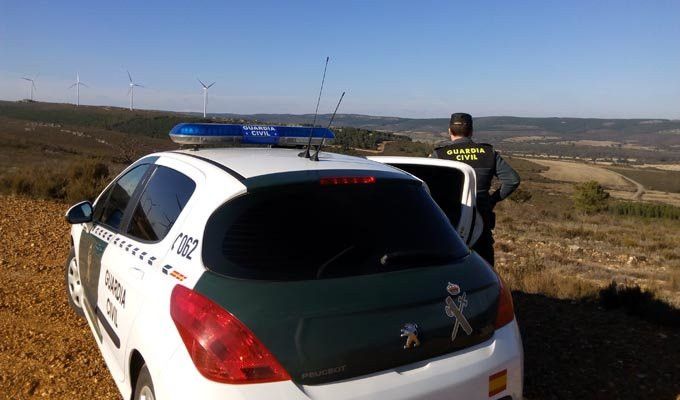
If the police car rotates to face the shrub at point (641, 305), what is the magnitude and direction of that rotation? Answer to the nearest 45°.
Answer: approximately 90° to its right

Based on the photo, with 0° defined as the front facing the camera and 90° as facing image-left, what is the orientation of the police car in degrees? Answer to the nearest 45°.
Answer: approximately 135°

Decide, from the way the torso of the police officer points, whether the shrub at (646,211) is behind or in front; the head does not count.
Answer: in front

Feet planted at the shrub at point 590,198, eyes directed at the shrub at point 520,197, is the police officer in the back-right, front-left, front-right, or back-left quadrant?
front-left

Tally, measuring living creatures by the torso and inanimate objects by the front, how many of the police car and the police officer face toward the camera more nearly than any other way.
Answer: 0

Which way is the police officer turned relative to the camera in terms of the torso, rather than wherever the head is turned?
away from the camera

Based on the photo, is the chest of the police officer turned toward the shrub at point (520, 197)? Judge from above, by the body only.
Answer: yes

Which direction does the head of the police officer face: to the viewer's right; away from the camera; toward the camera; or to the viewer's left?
away from the camera
